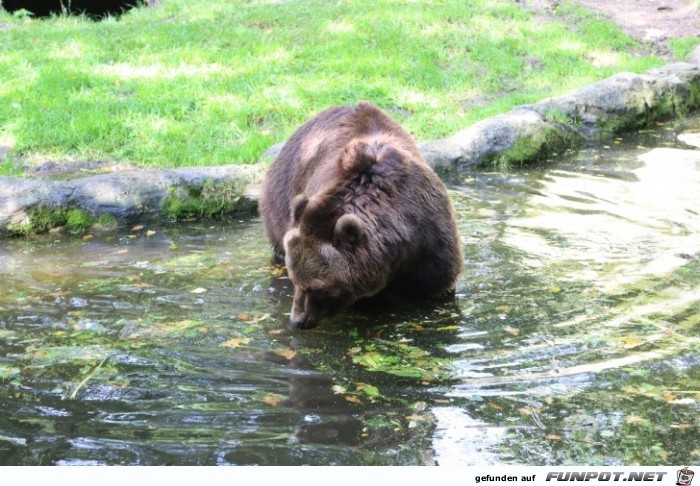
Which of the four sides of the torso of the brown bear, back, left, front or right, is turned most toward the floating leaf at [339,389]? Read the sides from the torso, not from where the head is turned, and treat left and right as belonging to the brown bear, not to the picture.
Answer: front

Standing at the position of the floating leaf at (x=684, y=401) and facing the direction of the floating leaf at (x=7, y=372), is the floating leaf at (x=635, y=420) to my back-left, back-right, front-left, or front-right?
front-left

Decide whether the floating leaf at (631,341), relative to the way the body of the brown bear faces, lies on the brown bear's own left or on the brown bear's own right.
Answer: on the brown bear's own left

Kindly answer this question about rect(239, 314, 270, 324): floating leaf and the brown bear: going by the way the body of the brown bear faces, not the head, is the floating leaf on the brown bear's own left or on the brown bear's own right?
on the brown bear's own right

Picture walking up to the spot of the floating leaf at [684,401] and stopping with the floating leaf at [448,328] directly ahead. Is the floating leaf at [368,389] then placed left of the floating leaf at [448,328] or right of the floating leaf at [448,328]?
left

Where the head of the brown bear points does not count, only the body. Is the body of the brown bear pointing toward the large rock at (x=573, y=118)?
no

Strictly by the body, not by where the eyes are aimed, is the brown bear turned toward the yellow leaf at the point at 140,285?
no

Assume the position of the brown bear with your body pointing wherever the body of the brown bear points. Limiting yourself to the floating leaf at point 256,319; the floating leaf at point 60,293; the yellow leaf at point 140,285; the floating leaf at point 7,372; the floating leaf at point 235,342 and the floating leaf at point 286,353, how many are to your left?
0

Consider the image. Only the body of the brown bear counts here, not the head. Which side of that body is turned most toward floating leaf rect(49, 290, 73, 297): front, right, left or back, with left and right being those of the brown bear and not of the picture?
right

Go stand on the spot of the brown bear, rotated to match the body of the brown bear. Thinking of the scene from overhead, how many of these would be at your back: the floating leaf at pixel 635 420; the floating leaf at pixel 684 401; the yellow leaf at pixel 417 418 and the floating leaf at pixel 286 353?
0

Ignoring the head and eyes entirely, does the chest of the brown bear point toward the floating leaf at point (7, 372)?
no

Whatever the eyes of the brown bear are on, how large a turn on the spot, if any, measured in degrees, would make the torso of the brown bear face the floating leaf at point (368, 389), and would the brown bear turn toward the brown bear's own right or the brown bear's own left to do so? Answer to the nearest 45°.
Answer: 0° — it already faces it

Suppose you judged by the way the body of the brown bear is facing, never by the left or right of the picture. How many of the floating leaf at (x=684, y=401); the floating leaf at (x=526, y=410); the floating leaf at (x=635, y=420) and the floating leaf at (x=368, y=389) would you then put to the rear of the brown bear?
0

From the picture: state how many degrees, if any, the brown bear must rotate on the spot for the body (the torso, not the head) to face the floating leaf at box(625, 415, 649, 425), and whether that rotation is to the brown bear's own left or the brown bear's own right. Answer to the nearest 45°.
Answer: approximately 45° to the brown bear's own left

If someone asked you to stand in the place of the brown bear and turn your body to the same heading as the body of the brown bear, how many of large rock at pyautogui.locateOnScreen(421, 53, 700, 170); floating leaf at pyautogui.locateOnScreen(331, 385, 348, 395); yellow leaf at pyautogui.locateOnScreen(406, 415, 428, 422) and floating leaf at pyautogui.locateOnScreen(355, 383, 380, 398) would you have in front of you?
3

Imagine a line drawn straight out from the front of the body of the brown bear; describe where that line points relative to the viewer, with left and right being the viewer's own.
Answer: facing the viewer
